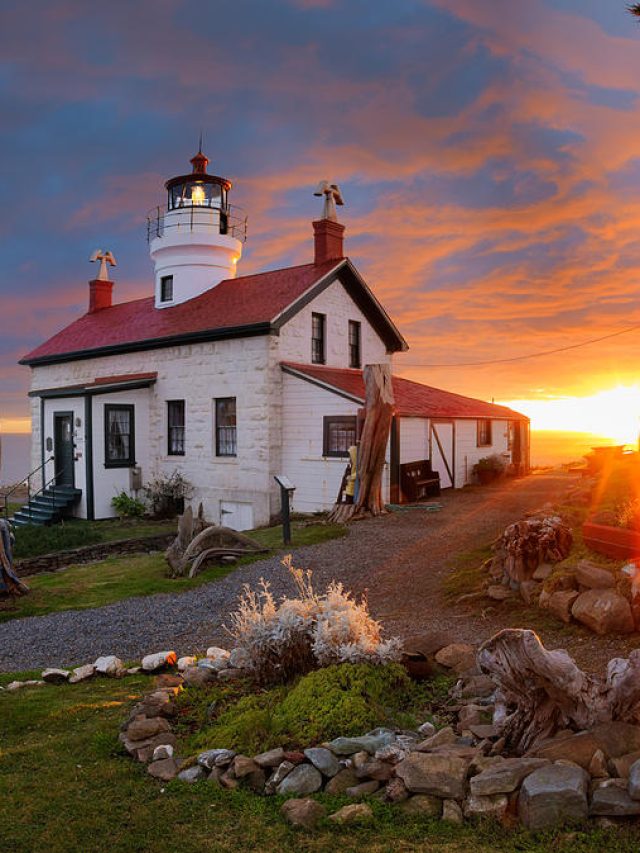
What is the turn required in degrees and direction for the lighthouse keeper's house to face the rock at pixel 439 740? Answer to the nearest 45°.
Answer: approximately 45° to its left

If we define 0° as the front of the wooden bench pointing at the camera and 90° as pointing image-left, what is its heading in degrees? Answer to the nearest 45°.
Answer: approximately 315°

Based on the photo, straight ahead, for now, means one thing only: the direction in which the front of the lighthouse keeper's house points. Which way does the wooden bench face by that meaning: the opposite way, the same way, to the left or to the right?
to the left

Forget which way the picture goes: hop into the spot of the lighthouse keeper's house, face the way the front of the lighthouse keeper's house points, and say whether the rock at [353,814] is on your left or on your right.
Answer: on your left

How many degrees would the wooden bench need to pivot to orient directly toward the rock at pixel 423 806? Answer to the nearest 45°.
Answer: approximately 45° to its right

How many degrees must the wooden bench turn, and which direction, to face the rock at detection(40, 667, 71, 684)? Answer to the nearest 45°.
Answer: approximately 45° to its right

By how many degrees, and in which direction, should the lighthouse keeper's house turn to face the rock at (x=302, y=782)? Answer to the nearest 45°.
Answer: approximately 45° to its left

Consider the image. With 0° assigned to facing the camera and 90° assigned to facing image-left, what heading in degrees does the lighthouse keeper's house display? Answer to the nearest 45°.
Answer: approximately 45°
